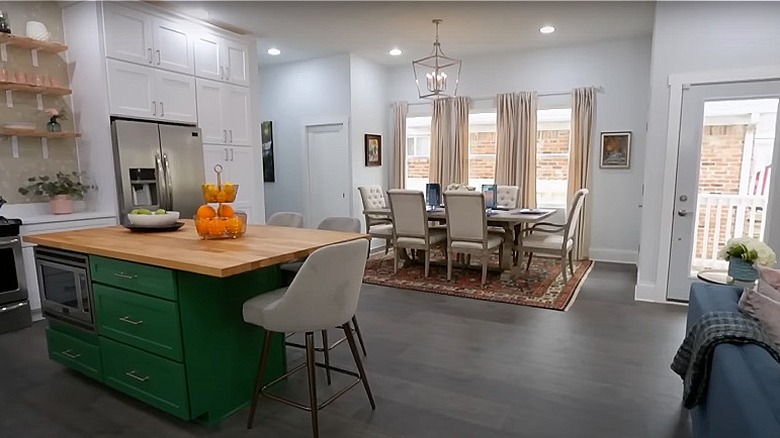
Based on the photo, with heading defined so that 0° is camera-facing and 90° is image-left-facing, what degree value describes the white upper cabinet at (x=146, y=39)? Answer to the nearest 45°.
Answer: approximately 315°

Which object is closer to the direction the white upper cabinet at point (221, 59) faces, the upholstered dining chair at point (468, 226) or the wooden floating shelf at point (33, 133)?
the upholstered dining chair

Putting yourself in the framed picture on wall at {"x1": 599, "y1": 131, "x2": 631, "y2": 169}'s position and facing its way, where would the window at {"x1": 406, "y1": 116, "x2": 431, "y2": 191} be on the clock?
The window is roughly at 3 o'clock from the framed picture on wall.

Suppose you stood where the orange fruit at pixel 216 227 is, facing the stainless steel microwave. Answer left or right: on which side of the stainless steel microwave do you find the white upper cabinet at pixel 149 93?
right

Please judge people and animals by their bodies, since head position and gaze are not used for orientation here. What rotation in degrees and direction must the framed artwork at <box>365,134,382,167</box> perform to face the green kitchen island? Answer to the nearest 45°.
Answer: approximately 45° to its right

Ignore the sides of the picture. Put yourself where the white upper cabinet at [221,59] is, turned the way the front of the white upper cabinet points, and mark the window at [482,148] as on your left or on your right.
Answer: on your left

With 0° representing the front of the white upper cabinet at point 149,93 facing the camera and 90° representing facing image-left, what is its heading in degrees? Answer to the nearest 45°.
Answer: approximately 315°

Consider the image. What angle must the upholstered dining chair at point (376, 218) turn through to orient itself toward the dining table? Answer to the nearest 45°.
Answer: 0° — it already faces it

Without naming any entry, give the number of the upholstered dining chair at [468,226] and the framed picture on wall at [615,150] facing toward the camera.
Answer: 1

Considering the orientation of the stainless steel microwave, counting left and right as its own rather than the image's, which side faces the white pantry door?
back

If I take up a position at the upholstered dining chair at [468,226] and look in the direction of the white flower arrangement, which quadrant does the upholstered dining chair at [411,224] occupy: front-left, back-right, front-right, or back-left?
back-right
